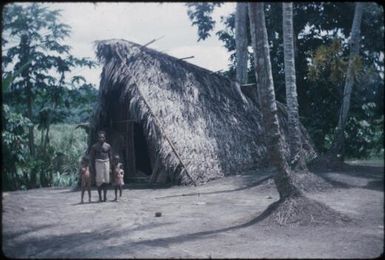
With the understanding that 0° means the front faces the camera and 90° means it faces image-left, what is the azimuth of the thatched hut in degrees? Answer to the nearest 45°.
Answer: approximately 45°

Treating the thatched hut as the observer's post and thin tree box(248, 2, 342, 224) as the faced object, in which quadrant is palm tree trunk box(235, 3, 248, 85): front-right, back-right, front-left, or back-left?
back-left

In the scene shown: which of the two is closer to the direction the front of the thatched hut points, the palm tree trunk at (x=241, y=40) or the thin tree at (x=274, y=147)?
the thin tree

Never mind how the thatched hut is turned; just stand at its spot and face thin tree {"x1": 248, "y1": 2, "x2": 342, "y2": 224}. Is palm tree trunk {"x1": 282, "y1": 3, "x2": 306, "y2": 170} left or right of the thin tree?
left

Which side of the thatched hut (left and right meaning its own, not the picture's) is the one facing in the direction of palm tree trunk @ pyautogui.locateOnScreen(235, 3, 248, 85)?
back

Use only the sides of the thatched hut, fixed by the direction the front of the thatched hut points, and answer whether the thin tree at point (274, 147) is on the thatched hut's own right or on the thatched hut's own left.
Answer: on the thatched hut's own left
